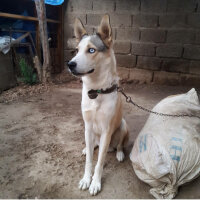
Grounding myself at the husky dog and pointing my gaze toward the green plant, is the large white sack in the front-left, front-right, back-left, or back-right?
back-right

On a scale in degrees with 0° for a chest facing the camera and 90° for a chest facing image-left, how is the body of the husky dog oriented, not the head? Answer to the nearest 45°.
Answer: approximately 45°

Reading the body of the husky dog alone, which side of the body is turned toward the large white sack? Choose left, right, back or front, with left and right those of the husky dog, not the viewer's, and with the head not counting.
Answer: left

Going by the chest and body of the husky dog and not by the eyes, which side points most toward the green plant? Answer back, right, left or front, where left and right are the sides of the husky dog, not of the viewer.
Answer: right
